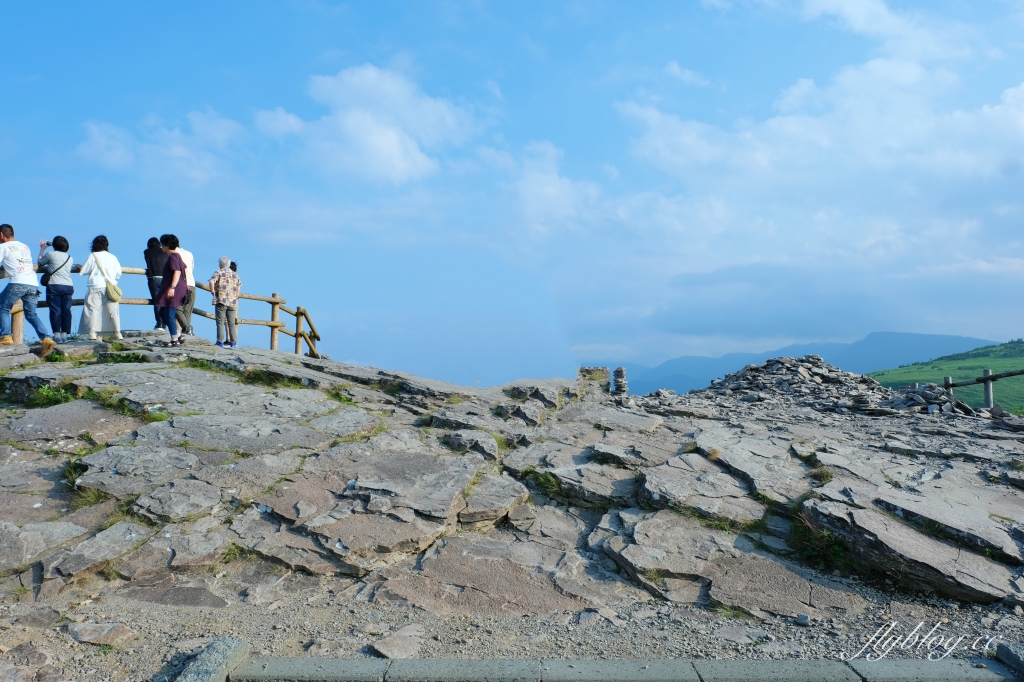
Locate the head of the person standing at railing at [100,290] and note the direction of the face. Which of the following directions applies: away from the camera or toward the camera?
away from the camera

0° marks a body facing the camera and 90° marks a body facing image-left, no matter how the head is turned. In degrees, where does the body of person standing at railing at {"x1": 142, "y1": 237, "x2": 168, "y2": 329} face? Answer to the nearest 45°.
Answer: approximately 180°

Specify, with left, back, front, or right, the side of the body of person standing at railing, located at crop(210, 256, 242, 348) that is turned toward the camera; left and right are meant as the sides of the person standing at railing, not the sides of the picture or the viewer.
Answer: back

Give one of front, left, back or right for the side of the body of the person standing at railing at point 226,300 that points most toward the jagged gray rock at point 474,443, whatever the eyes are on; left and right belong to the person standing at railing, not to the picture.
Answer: back

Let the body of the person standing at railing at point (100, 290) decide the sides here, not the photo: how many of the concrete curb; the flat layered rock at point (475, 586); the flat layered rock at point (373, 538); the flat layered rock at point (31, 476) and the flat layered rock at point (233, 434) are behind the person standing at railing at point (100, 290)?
5

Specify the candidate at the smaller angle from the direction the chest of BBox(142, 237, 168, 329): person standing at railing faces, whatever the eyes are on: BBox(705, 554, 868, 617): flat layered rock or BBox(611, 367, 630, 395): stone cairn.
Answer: the stone cairn

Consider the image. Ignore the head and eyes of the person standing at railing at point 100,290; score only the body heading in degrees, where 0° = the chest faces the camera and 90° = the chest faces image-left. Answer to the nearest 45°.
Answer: approximately 180°

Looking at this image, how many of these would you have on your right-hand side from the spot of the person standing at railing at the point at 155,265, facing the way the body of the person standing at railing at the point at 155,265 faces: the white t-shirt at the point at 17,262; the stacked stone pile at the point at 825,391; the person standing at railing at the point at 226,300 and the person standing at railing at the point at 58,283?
2

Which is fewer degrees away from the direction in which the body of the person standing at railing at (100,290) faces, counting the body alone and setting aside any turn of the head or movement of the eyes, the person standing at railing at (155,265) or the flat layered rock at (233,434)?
the person standing at railing

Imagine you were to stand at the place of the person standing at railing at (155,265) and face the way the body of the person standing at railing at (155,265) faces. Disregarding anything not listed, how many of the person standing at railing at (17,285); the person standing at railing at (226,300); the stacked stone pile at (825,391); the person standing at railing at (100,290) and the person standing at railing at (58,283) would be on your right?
2

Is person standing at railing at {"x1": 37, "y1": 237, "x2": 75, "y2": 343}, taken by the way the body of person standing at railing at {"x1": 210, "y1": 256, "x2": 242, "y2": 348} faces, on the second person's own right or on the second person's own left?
on the second person's own left

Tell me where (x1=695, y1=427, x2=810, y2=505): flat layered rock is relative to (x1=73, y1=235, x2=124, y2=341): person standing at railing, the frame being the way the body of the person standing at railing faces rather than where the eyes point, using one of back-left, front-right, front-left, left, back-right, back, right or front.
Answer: back-right

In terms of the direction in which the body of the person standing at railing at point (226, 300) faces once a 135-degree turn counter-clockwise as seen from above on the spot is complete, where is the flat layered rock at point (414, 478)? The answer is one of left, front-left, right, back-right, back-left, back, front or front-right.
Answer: front-left

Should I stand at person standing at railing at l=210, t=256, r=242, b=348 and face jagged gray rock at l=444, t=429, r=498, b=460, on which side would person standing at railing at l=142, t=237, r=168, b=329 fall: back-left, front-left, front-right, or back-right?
back-right
